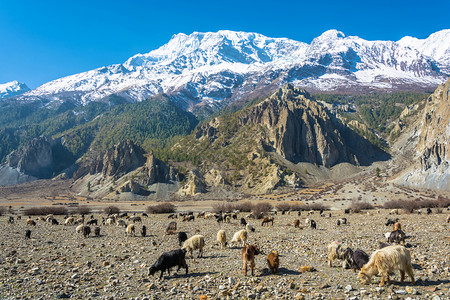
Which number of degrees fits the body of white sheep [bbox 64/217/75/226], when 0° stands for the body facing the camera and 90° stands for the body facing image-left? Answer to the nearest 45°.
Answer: approximately 90°
